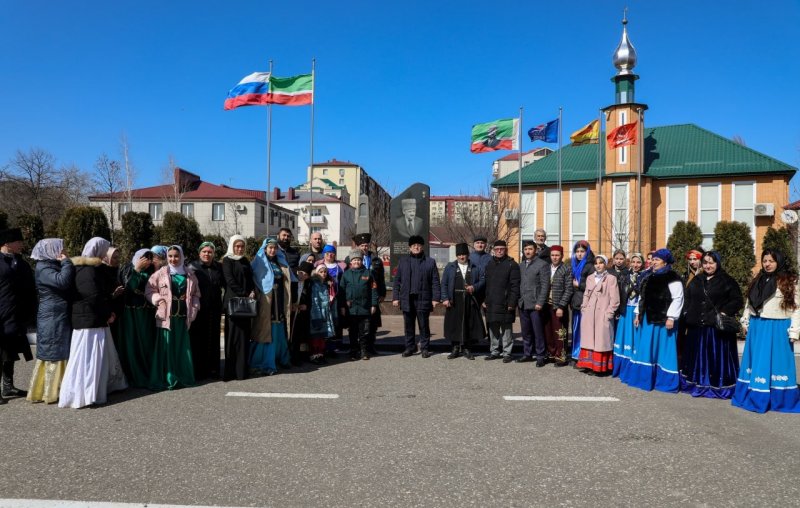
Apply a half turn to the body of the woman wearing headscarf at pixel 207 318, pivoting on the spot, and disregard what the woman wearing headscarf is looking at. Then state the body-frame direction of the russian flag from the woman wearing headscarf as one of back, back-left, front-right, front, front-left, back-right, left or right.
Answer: front

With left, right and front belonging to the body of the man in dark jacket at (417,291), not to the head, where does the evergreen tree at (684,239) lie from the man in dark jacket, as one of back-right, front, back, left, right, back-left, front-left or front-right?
back-left

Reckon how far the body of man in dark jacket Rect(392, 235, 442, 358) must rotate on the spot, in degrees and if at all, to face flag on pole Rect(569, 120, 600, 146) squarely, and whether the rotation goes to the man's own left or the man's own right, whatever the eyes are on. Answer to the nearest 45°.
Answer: approximately 135° to the man's own left

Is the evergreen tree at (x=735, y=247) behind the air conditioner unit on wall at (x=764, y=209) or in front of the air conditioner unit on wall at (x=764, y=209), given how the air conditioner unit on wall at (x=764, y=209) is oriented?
in front

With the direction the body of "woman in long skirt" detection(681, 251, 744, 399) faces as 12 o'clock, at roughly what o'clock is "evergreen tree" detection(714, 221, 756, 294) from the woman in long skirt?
The evergreen tree is roughly at 6 o'clock from the woman in long skirt.

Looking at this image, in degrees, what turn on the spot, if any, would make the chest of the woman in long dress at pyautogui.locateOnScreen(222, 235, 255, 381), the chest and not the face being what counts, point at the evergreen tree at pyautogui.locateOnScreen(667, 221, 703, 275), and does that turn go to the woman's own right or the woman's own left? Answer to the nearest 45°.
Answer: approximately 90° to the woman's own left

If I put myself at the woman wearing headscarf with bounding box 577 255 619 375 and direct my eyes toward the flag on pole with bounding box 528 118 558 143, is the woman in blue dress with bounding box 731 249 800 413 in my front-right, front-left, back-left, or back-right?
back-right

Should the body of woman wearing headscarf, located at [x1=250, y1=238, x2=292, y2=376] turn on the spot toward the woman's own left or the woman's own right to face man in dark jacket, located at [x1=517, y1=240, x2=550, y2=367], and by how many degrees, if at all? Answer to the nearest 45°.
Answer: approximately 45° to the woman's own left

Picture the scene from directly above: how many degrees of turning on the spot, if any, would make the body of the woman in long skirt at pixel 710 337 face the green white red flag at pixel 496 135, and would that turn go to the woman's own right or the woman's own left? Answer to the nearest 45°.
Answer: approximately 135° to the woman's own right

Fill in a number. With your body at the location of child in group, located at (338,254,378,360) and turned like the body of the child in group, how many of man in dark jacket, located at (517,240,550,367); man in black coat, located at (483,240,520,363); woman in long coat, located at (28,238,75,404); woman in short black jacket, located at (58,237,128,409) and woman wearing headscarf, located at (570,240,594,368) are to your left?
3

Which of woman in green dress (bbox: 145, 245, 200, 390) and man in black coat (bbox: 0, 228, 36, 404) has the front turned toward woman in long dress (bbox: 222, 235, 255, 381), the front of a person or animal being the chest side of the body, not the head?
the man in black coat

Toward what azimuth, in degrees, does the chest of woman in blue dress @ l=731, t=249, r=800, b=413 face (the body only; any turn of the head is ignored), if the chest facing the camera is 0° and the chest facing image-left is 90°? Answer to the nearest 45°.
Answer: approximately 45°

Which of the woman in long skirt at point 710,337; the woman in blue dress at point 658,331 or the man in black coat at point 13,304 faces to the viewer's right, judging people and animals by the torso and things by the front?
the man in black coat
